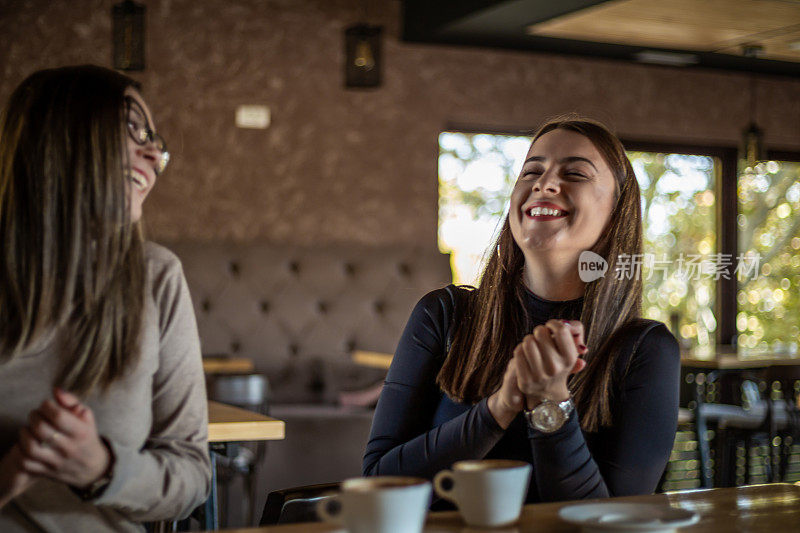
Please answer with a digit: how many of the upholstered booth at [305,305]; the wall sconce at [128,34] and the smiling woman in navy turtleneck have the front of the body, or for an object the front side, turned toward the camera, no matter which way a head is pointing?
3

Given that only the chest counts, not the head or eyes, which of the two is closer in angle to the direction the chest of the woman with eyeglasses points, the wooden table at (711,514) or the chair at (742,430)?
the wooden table

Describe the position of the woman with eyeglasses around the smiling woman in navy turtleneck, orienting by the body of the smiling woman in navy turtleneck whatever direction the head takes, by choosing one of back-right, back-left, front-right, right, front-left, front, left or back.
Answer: front-right

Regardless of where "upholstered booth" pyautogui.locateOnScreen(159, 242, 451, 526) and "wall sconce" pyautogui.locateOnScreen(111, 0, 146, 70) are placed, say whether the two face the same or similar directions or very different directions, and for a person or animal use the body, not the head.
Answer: same or similar directions

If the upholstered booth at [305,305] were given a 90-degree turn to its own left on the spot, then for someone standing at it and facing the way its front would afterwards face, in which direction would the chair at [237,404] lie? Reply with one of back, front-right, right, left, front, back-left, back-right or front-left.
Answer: right

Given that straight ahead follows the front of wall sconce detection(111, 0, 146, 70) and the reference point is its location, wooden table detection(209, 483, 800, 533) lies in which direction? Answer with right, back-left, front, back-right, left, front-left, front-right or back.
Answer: front

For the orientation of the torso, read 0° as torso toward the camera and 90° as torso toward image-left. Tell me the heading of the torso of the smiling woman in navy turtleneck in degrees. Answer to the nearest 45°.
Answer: approximately 0°

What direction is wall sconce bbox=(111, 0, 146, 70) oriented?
toward the camera

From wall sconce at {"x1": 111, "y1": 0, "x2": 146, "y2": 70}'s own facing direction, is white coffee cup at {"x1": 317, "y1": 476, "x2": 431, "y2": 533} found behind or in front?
in front

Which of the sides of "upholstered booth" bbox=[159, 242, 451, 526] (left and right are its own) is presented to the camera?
front
